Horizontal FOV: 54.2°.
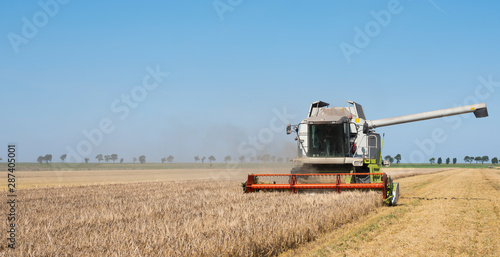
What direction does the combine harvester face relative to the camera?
toward the camera
